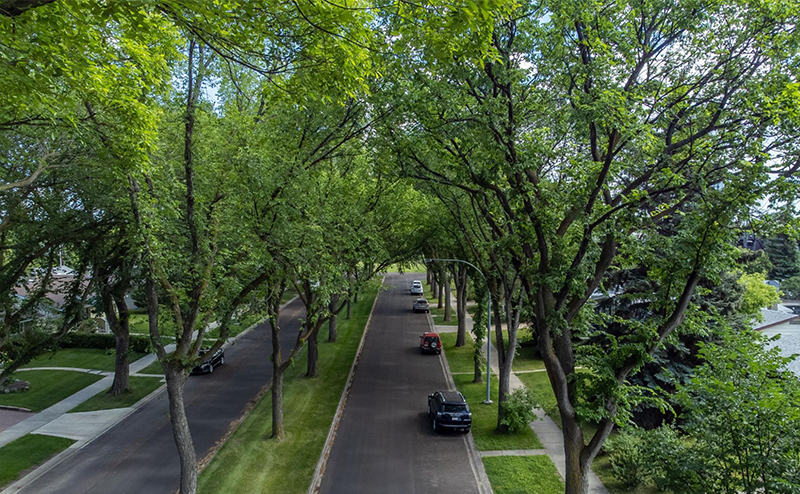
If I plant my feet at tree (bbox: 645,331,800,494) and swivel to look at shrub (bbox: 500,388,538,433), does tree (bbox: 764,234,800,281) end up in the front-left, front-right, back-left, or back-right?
front-right

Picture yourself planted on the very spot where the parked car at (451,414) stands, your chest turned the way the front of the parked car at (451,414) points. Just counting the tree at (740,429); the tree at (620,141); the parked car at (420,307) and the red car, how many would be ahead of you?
2

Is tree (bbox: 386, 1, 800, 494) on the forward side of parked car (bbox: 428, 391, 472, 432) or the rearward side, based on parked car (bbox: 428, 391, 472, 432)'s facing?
on the rearward side

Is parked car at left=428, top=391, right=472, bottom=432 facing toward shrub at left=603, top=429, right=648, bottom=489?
no

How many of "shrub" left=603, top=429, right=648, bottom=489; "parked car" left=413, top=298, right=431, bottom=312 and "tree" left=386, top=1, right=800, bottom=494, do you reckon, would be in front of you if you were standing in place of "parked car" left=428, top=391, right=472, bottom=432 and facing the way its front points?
1

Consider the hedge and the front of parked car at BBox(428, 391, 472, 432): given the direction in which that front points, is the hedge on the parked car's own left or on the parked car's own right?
on the parked car's own left

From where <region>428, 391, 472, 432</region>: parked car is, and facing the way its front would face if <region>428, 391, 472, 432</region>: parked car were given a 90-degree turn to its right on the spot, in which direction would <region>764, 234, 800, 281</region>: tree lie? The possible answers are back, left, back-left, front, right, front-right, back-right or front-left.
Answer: front-left

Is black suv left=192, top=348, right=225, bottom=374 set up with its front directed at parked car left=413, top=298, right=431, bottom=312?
no

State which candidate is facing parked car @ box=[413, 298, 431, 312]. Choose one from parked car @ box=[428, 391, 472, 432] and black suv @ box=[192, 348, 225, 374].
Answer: parked car @ box=[428, 391, 472, 432]

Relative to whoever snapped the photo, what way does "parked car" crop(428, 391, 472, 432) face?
facing away from the viewer

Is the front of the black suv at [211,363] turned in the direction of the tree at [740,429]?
no
